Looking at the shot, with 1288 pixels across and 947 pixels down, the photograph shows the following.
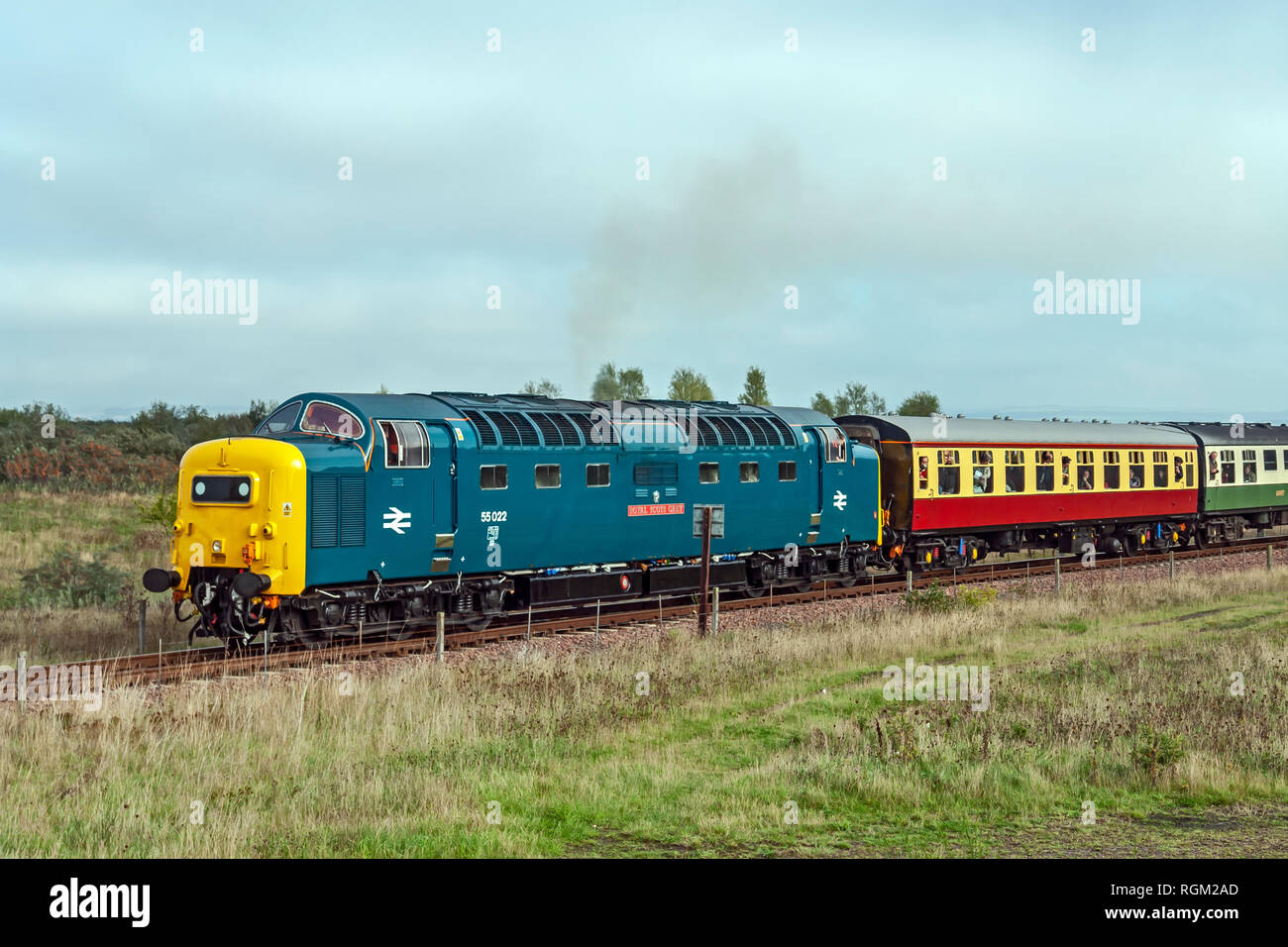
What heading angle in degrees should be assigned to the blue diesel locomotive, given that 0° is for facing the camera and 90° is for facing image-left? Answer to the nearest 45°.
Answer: approximately 45°

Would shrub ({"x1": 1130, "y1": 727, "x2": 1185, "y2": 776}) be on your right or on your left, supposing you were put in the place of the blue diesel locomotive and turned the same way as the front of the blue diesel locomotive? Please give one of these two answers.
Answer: on your left
